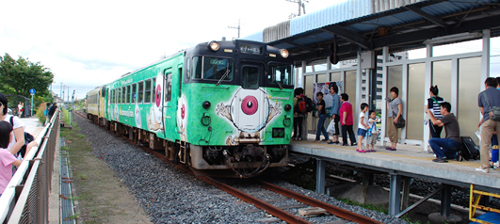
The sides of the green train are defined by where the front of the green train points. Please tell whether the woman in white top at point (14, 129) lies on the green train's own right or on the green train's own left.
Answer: on the green train's own right

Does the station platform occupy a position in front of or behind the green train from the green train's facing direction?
in front

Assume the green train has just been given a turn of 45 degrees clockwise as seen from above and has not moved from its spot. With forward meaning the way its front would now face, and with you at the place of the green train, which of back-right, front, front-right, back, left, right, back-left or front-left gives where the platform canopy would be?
left

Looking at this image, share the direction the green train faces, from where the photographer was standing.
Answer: facing the viewer and to the right of the viewer
